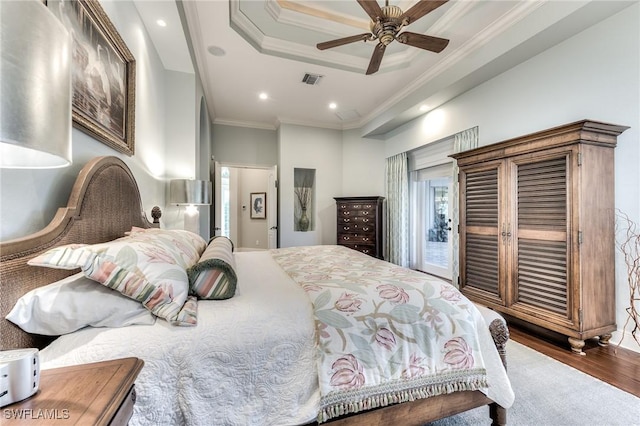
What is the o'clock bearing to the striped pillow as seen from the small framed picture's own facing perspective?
The striped pillow is roughly at 12 o'clock from the small framed picture.

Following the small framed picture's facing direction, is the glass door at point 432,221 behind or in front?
in front

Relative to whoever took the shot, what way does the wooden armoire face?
facing the viewer and to the left of the viewer

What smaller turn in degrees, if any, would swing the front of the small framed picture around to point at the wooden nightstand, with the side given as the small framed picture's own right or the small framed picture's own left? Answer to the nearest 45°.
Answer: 0° — it already faces it

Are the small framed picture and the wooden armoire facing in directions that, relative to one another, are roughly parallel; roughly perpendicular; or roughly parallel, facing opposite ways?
roughly perpendicular

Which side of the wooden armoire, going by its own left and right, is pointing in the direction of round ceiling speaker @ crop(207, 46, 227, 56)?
front

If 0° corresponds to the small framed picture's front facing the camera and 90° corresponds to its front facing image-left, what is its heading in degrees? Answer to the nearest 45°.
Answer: approximately 0°

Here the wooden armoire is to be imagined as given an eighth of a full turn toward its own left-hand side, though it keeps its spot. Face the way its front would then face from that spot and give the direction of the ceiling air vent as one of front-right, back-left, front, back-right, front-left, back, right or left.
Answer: right

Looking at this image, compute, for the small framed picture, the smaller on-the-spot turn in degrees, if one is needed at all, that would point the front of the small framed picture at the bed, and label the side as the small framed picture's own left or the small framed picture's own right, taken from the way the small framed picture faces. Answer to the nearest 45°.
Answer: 0° — it already faces it

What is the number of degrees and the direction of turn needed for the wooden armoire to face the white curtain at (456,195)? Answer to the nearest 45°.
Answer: approximately 90° to its right

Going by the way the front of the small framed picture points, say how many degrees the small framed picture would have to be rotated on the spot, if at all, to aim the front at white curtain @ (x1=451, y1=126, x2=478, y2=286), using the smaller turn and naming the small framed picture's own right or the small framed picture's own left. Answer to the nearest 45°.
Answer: approximately 45° to the small framed picture's own left

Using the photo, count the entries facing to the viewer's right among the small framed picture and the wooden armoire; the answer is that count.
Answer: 0

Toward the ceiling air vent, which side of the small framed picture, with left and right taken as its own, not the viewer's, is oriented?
front

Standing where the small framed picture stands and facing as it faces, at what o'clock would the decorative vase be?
The decorative vase is roughly at 11 o'clock from the small framed picture.
